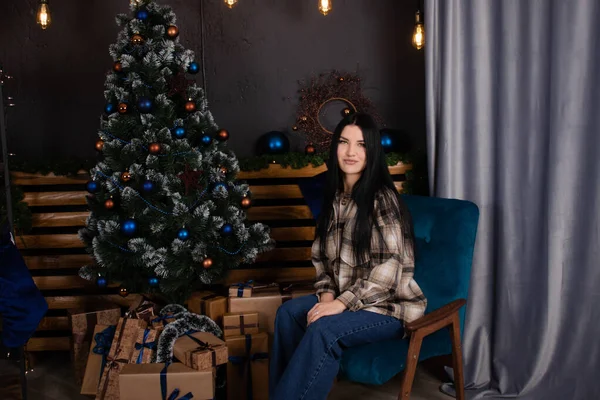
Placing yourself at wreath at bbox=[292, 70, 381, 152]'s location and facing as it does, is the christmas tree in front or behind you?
in front

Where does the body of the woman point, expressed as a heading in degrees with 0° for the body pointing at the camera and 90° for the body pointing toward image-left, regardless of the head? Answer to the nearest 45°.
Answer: approximately 45°

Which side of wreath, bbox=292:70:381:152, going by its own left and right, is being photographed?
front

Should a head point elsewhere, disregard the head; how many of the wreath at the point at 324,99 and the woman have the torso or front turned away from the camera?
0

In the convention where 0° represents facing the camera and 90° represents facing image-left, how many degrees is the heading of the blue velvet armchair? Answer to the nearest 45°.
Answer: approximately 45°

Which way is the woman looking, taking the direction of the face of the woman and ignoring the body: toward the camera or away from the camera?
toward the camera

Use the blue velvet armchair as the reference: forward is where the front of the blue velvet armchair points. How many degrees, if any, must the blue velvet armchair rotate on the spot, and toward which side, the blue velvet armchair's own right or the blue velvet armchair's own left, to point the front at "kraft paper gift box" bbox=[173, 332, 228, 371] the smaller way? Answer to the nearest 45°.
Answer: approximately 45° to the blue velvet armchair's own right

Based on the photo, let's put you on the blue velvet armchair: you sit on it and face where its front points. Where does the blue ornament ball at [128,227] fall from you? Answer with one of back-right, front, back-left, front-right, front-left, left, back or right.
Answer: front-right

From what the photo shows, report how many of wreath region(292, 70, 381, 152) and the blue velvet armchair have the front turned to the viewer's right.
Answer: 0

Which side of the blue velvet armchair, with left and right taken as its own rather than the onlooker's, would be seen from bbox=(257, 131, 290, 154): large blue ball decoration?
right

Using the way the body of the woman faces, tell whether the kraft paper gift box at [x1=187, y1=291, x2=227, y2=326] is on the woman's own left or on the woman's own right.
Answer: on the woman's own right
